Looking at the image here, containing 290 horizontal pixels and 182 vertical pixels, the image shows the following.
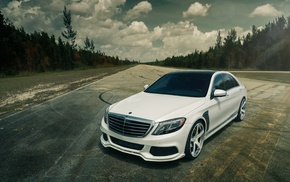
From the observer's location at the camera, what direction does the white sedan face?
facing the viewer and to the left of the viewer
